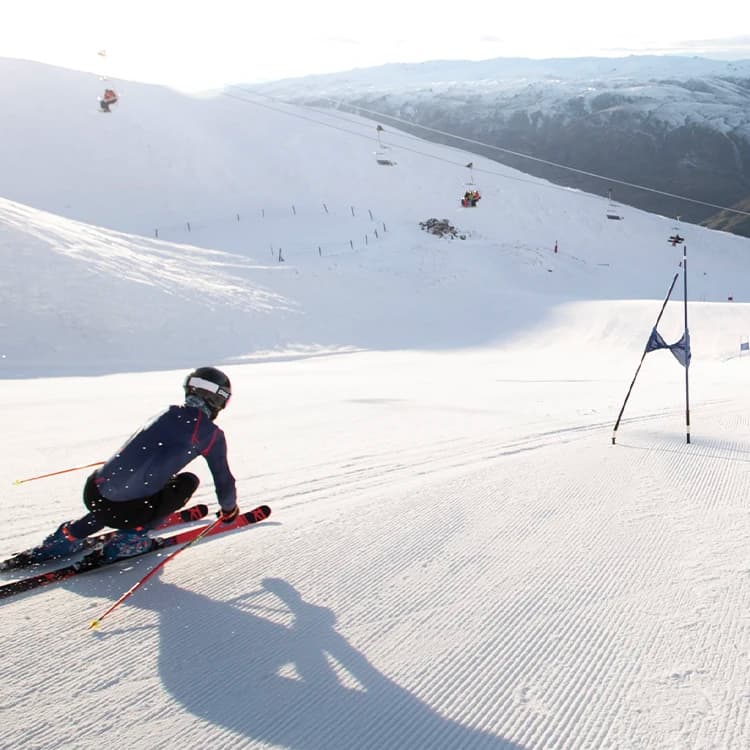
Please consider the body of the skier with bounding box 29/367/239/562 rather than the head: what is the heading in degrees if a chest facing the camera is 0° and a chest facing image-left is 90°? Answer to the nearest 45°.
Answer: approximately 225°

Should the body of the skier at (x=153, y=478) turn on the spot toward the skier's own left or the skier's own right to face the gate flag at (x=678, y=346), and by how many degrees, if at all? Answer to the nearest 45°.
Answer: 0° — they already face it
